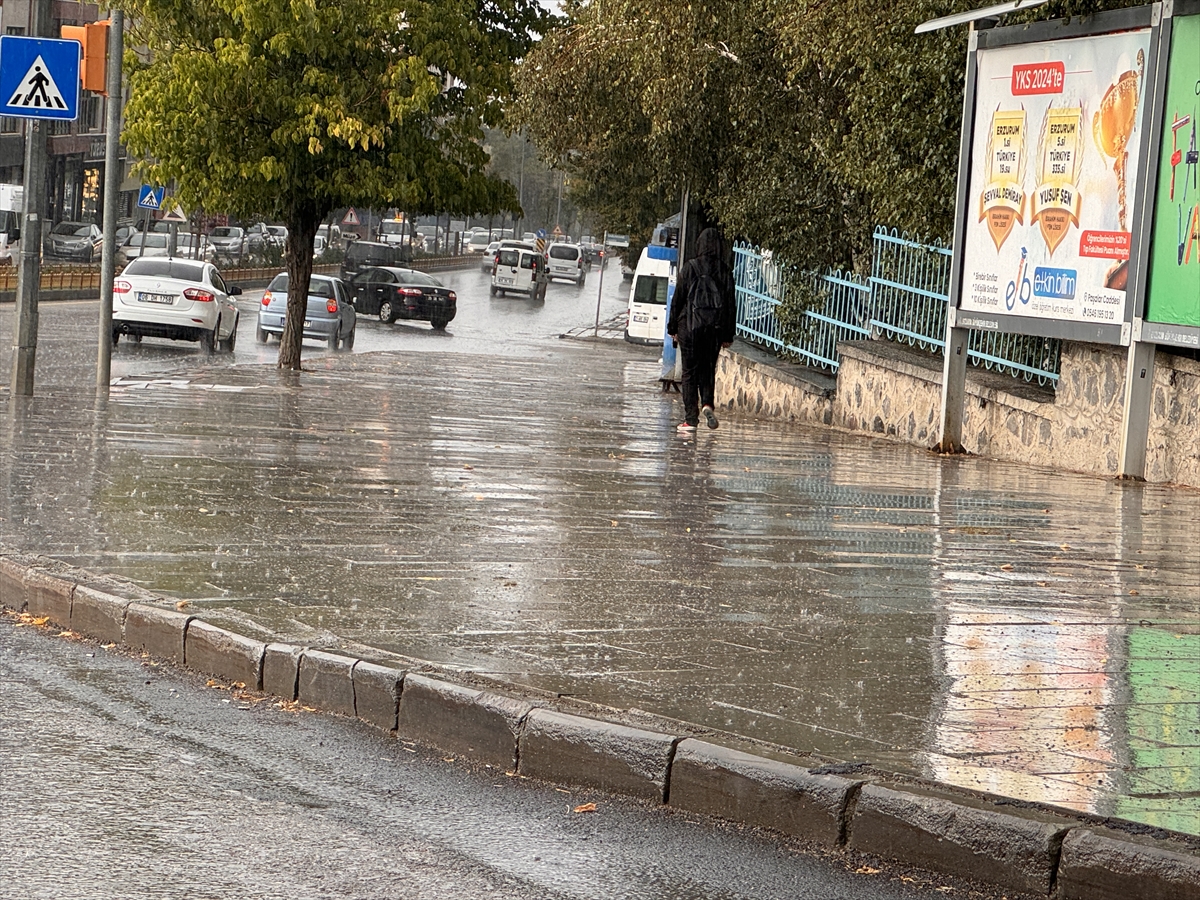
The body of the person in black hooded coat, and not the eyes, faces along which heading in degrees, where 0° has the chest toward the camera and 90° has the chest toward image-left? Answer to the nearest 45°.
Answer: approximately 180°

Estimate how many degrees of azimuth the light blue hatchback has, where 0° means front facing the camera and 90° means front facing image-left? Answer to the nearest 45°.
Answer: approximately 225°

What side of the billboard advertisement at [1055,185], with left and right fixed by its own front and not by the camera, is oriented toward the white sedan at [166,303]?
right

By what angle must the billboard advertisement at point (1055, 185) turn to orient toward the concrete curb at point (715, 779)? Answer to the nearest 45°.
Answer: approximately 45° to its left

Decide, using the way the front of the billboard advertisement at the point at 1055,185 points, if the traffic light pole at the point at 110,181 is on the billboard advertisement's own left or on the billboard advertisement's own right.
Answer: on the billboard advertisement's own right

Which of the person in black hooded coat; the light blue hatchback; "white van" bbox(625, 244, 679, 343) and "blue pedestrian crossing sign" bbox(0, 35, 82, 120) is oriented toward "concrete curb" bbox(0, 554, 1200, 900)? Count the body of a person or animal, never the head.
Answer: the blue pedestrian crossing sign

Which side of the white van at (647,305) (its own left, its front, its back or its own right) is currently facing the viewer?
back

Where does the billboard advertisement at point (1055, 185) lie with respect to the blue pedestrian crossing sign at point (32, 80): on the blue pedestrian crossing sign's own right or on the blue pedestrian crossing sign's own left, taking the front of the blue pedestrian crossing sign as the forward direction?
on the blue pedestrian crossing sign's own left

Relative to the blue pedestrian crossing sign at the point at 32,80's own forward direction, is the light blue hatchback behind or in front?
behind

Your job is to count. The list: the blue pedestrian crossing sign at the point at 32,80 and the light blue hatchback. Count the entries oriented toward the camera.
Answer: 1
